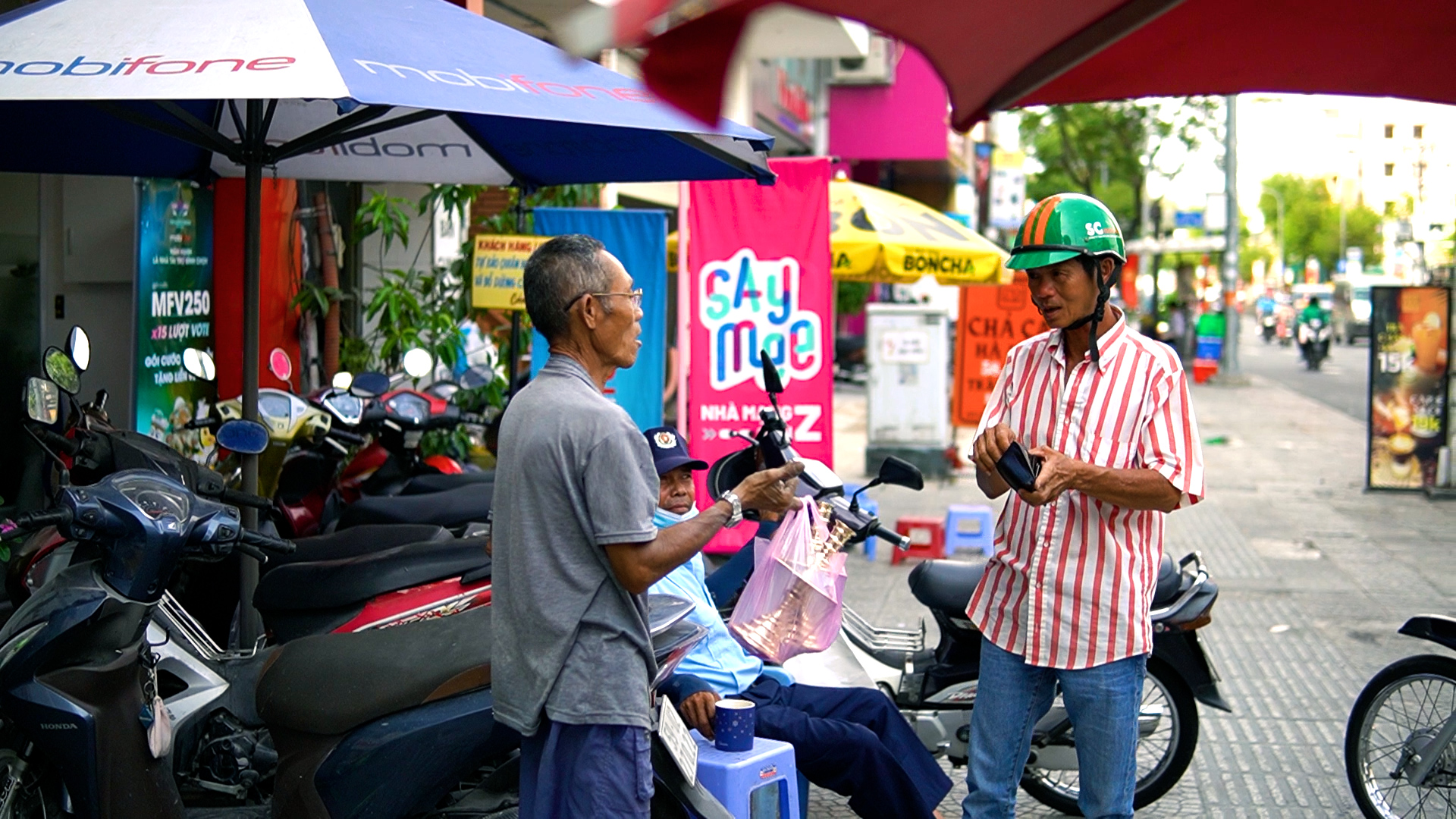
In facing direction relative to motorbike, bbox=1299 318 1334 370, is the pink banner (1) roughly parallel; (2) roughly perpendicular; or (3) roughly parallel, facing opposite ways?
roughly parallel

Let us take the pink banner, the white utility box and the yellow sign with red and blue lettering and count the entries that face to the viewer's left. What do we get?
0

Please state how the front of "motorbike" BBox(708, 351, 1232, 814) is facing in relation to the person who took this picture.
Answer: facing to the left of the viewer

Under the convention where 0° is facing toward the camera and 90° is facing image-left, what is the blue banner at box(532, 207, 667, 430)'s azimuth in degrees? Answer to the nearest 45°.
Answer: approximately 0°

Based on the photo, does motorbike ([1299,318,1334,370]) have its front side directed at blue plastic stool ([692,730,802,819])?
yes

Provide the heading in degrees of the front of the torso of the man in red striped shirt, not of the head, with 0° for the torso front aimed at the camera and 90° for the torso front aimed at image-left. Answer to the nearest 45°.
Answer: approximately 45°

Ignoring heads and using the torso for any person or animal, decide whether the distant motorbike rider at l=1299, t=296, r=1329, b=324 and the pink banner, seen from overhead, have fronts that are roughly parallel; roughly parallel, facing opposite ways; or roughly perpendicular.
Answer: roughly parallel

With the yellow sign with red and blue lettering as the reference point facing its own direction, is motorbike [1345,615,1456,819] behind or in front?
in front

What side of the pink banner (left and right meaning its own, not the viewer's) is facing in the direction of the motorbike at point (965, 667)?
front

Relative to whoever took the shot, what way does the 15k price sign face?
facing the viewer

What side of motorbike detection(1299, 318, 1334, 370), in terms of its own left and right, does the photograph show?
front

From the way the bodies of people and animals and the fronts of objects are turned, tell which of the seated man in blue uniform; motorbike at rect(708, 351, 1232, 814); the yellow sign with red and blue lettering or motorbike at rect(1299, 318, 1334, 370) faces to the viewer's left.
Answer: motorbike at rect(708, 351, 1232, 814)

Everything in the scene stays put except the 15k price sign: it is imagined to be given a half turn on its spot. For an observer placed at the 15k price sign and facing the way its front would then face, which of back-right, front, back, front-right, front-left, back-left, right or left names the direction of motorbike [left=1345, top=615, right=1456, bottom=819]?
back

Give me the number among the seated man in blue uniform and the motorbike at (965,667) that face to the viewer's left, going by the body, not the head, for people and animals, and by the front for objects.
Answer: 1

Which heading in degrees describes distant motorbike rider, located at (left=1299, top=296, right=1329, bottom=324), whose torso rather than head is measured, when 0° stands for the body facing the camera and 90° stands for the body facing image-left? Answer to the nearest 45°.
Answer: approximately 0°

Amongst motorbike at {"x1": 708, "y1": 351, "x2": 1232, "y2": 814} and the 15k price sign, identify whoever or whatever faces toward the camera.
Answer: the 15k price sign

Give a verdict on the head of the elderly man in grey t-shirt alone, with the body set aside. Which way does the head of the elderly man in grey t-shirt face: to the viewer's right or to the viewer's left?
to the viewer's right
